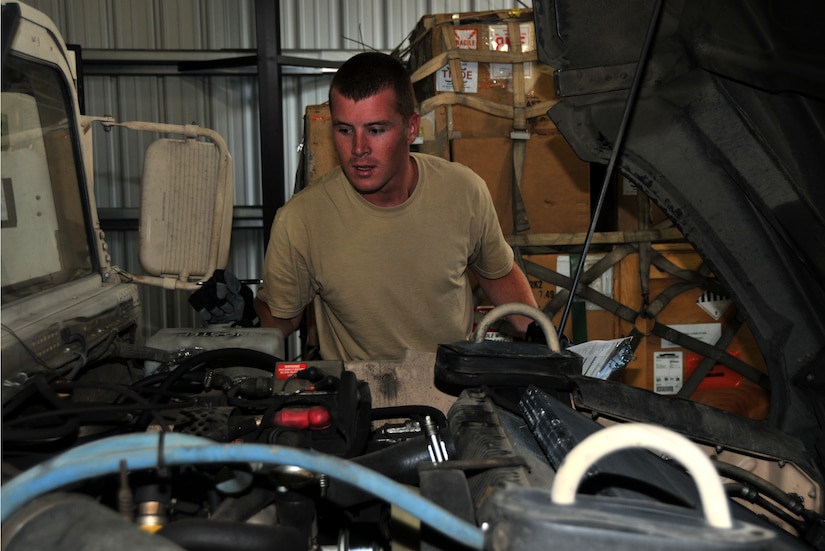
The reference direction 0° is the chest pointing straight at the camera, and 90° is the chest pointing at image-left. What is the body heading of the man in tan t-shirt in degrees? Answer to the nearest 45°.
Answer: approximately 0°

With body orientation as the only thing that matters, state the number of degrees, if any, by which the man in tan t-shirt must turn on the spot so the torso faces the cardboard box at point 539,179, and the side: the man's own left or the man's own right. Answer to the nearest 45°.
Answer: approximately 135° to the man's own left

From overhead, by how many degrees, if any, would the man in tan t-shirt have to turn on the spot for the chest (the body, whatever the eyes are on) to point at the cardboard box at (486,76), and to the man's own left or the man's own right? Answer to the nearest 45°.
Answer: approximately 180°

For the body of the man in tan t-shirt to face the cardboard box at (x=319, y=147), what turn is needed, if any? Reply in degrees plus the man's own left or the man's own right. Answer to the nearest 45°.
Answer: approximately 180°
